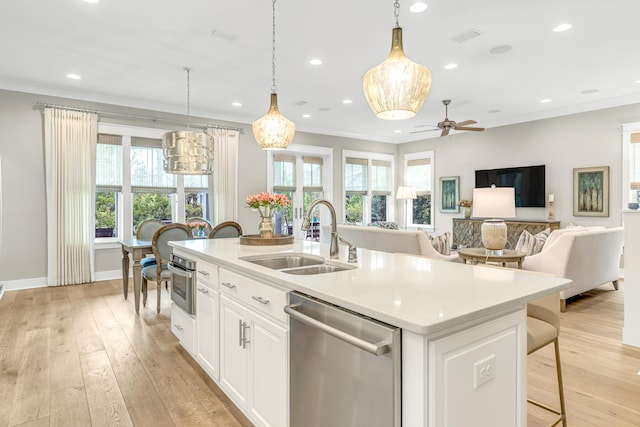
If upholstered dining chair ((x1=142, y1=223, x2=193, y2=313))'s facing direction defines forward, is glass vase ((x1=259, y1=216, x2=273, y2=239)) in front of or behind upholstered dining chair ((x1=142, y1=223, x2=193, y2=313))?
behind

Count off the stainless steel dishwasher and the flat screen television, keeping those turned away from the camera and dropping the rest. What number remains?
0

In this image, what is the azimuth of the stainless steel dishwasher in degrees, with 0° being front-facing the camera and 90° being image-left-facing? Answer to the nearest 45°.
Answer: approximately 45°

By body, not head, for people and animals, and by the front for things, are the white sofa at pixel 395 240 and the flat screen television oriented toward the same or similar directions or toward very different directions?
very different directions

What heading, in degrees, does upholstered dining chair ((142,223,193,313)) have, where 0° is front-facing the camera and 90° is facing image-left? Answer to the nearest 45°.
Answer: approximately 135°

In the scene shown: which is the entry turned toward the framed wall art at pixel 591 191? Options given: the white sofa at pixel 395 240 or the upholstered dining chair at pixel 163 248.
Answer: the white sofa

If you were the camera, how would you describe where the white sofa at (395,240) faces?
facing away from the viewer and to the right of the viewer

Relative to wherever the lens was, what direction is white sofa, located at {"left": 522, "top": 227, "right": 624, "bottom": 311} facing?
facing away from the viewer and to the left of the viewer

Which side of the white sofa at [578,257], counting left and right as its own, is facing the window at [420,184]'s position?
front

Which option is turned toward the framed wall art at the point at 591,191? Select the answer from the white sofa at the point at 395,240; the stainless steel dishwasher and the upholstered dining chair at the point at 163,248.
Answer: the white sofa

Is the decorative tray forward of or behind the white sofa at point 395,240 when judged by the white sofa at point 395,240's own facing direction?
behind

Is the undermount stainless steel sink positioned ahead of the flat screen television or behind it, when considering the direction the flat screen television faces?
ahead

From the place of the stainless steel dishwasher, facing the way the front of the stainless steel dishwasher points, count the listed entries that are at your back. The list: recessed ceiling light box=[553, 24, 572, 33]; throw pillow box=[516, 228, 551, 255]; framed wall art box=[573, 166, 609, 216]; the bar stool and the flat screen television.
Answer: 5

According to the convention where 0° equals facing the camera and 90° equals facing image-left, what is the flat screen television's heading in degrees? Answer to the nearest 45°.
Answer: approximately 45°
